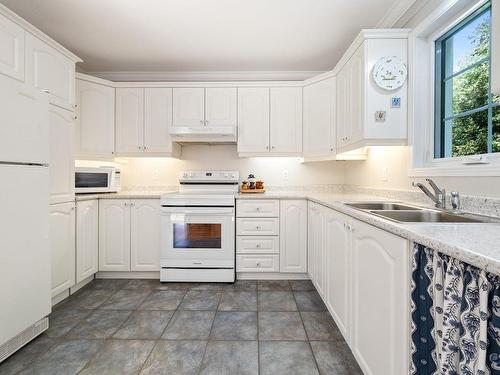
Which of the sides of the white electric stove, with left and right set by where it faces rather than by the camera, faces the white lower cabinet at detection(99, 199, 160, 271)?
right

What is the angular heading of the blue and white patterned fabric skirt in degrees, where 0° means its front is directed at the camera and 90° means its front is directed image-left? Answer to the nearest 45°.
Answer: approximately 45°

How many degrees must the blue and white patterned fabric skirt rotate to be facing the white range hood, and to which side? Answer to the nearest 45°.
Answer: approximately 90° to its right

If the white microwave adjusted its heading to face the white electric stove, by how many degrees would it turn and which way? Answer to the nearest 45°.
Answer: approximately 45° to its left

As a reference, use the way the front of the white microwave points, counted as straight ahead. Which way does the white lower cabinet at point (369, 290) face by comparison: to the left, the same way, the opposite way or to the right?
to the right

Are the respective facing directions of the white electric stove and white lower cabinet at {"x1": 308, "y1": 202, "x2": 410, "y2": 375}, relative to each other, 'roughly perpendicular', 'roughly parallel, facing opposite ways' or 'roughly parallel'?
roughly perpendicular

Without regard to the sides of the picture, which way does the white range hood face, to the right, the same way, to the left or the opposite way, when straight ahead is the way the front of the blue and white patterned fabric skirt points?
to the left

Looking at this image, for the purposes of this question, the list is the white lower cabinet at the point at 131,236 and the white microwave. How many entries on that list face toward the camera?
2

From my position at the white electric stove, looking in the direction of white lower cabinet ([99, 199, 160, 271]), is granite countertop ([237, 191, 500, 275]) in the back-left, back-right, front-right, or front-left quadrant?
back-left

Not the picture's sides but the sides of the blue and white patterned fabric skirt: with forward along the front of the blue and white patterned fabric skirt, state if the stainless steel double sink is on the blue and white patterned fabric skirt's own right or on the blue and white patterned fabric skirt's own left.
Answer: on the blue and white patterned fabric skirt's own right

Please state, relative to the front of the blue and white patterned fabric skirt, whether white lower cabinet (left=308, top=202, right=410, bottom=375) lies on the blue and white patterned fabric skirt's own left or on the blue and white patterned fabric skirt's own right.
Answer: on the blue and white patterned fabric skirt's own right

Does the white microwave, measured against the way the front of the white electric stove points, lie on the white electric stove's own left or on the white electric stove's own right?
on the white electric stove's own right
